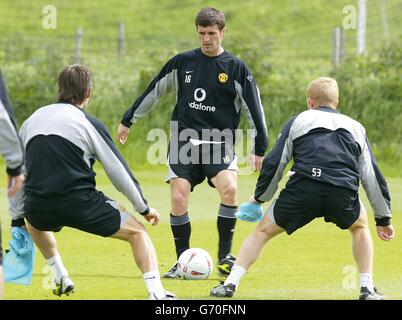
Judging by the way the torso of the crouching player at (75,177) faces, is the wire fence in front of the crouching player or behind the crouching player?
in front

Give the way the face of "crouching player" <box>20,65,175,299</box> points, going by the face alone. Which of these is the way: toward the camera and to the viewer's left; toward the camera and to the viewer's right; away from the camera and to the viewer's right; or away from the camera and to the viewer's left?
away from the camera and to the viewer's right

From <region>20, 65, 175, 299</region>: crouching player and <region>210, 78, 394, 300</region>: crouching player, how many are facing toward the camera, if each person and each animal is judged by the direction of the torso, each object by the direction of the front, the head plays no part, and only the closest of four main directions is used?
0

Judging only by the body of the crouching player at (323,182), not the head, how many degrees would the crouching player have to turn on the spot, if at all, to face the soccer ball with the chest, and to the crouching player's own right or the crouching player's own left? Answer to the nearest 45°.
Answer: approximately 45° to the crouching player's own left

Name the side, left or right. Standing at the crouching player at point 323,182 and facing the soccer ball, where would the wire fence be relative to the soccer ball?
right

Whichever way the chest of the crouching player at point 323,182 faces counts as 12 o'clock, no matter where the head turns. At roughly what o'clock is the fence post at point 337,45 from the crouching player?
The fence post is roughly at 12 o'clock from the crouching player.

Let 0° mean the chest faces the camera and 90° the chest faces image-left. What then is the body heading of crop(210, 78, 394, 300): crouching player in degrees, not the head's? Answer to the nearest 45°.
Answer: approximately 180°

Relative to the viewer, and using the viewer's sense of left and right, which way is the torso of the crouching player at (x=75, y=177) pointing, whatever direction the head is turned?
facing away from the viewer and to the right of the viewer

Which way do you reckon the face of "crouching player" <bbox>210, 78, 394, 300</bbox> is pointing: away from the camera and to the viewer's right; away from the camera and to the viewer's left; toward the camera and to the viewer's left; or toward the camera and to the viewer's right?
away from the camera and to the viewer's left

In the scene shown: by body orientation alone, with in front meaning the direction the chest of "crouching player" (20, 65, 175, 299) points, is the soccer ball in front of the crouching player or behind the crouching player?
in front
